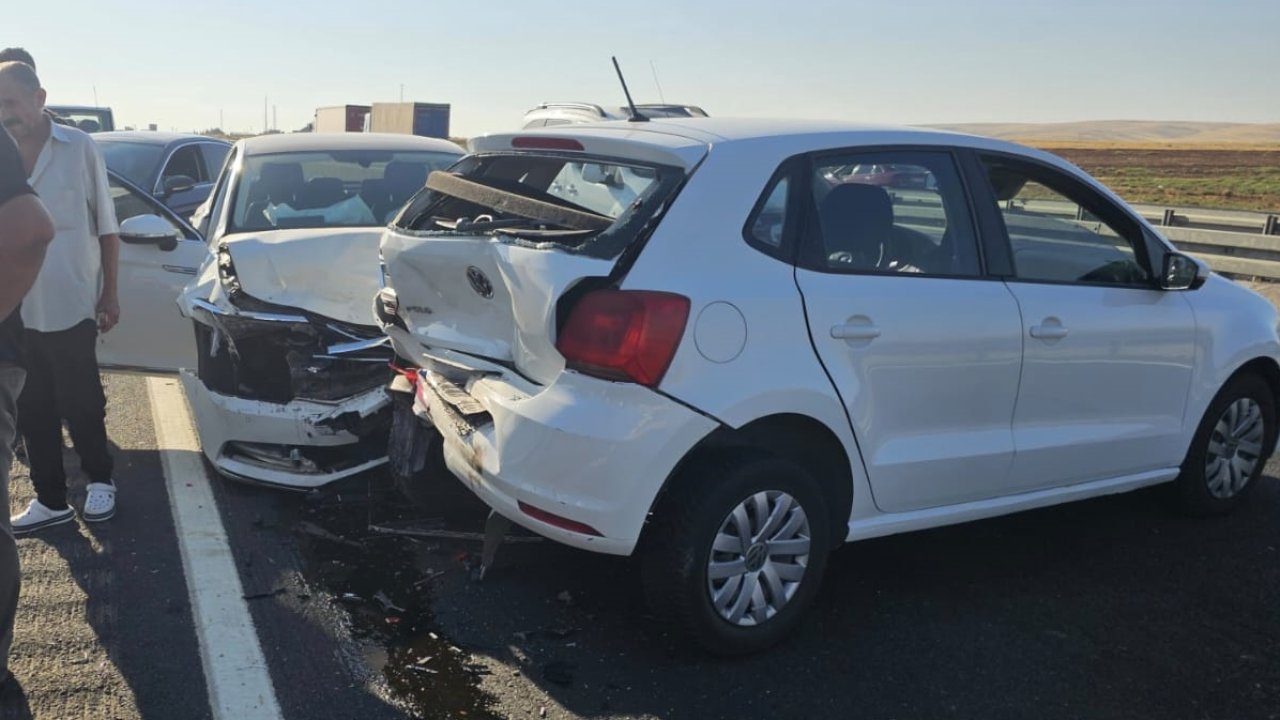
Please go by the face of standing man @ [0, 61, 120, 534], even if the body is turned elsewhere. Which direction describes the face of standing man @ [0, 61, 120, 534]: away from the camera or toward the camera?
toward the camera

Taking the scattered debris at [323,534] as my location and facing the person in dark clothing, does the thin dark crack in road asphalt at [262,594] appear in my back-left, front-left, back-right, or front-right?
front-left

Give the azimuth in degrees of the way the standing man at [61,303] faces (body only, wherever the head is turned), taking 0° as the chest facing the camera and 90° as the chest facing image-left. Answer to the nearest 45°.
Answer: approximately 45°

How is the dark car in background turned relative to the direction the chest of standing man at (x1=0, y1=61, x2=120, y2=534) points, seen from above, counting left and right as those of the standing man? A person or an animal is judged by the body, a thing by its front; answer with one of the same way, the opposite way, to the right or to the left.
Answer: the same way

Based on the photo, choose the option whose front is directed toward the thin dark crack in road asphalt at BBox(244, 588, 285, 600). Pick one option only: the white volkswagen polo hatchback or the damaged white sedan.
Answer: the damaged white sedan

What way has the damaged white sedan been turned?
toward the camera

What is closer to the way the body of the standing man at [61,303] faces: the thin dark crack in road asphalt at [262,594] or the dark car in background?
the thin dark crack in road asphalt

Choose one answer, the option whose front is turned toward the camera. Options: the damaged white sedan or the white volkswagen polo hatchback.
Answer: the damaged white sedan

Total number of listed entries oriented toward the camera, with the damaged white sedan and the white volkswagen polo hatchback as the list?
1

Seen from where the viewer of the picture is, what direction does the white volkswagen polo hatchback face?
facing away from the viewer and to the right of the viewer

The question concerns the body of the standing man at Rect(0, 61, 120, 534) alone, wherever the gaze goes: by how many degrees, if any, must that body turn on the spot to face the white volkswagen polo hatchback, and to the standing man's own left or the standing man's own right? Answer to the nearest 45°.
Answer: approximately 90° to the standing man's own left
